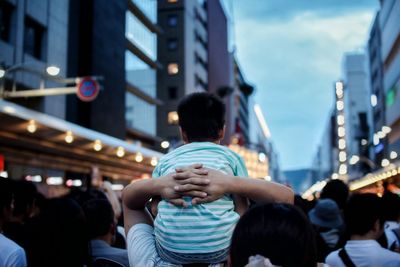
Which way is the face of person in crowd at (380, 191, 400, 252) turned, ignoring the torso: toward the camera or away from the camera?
away from the camera

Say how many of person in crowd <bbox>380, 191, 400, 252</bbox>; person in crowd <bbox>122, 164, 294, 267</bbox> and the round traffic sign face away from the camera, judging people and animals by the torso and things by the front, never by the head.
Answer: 2

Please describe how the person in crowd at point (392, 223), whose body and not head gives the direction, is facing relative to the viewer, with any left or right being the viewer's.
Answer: facing away from the viewer

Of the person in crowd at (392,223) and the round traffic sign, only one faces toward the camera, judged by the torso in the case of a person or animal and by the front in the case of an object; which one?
the round traffic sign

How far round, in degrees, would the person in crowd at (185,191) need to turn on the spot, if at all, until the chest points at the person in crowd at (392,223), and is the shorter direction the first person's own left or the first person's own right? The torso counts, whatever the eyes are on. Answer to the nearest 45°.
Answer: approximately 45° to the first person's own right

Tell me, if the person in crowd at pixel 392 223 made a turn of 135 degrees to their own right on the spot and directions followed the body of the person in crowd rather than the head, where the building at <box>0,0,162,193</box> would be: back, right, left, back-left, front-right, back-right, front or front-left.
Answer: back

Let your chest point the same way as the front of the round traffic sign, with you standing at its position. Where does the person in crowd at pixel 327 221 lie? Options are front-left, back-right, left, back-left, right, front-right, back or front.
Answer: front

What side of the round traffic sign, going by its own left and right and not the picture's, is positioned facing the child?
front

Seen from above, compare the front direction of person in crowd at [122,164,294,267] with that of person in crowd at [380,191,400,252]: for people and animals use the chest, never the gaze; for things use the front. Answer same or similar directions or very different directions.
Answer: same or similar directions

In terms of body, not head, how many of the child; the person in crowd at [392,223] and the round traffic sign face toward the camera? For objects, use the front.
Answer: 1

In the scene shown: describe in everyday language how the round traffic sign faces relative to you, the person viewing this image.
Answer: facing the viewer

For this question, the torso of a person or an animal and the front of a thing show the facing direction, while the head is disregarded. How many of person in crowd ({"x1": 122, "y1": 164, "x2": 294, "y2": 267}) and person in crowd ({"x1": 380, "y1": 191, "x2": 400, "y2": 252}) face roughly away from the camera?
2

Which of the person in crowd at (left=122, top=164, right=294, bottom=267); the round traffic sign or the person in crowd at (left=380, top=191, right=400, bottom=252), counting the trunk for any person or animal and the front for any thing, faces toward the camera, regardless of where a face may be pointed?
the round traffic sign

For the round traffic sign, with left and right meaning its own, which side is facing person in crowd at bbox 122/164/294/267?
front

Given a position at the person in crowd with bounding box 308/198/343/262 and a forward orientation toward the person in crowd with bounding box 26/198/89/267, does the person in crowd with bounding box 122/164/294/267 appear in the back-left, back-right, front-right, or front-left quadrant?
front-left

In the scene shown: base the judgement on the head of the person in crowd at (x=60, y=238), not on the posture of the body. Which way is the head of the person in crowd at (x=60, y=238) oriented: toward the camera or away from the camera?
away from the camera

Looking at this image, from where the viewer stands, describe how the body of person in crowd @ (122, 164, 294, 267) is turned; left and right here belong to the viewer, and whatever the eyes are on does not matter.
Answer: facing away from the viewer

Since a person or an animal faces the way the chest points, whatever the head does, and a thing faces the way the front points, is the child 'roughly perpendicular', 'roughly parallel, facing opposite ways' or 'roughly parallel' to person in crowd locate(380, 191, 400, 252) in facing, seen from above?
roughly parallel

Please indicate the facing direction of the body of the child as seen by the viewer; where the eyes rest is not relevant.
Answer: away from the camera

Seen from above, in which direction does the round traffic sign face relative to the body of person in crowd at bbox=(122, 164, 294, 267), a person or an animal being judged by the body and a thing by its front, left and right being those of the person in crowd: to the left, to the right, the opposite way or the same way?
the opposite way
